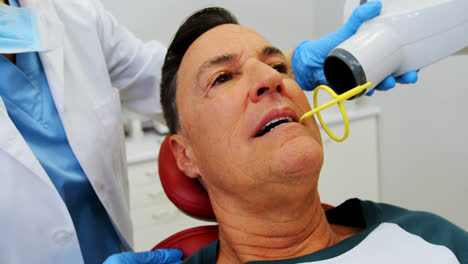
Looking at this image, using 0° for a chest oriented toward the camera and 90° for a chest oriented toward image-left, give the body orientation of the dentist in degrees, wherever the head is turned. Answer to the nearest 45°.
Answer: approximately 315°
